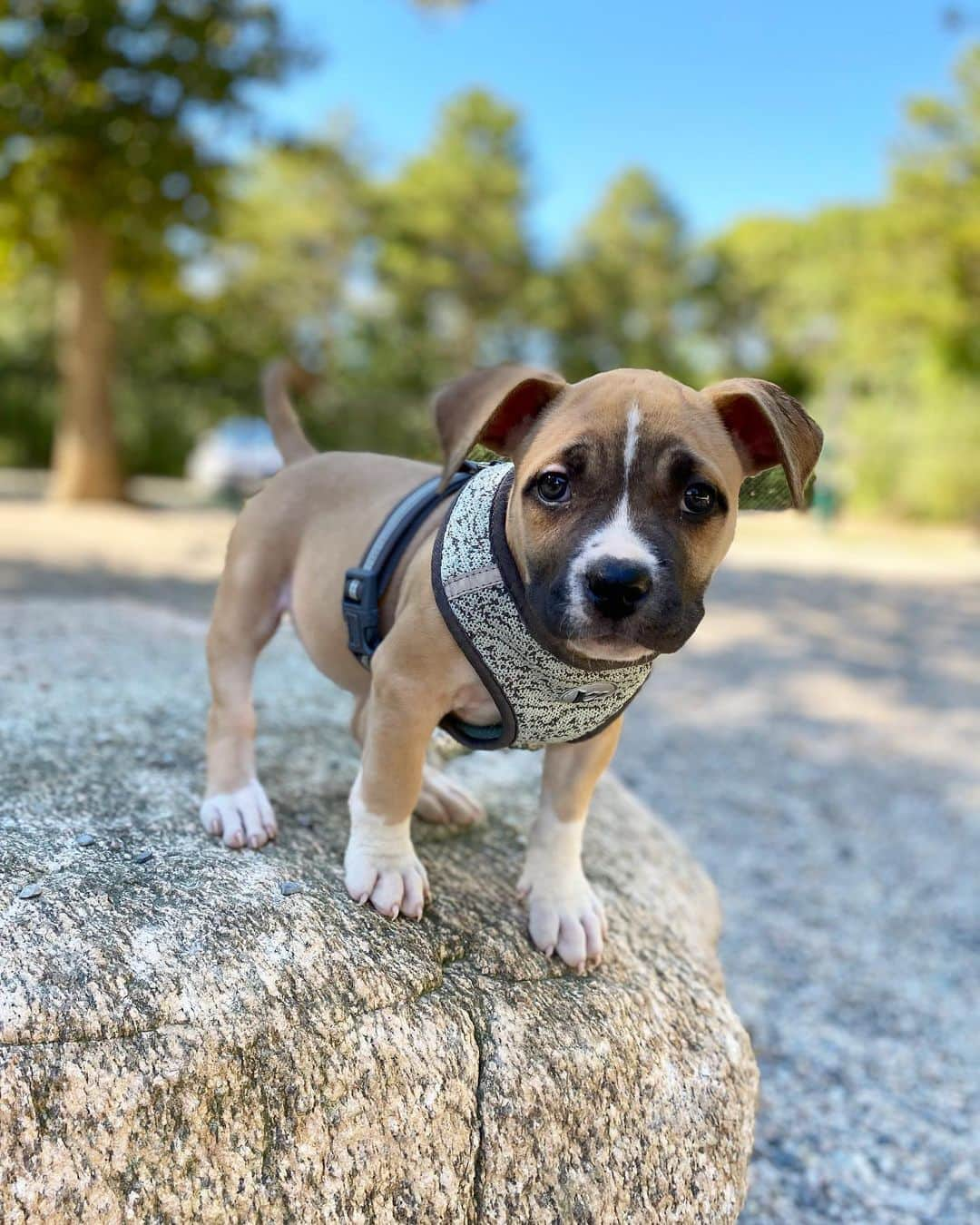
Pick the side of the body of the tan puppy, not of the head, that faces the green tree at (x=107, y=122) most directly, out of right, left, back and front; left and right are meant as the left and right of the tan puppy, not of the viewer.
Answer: back

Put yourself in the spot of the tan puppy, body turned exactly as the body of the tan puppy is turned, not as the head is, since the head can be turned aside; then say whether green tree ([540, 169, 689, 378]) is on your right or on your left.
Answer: on your left

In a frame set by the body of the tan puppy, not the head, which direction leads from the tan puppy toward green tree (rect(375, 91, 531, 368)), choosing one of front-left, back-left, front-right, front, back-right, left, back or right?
back-left

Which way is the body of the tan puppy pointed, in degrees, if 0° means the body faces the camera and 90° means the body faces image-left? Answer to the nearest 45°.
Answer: approximately 315°

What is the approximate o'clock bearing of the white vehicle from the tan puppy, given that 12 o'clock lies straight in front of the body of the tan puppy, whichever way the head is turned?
The white vehicle is roughly at 7 o'clock from the tan puppy.
